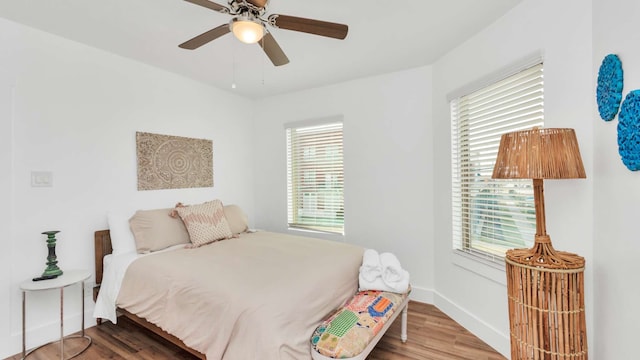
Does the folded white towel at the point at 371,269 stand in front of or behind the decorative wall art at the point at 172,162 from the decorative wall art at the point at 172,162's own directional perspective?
in front

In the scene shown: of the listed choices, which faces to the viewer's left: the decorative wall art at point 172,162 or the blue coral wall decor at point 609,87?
the blue coral wall decor

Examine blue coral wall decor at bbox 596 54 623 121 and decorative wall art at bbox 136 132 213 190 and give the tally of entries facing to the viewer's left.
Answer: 1

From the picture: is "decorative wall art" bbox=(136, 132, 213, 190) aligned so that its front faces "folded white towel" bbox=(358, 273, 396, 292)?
yes

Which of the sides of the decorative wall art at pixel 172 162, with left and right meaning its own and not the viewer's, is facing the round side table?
right

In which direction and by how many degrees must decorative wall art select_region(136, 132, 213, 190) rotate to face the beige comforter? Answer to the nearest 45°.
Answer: approximately 45° to its right

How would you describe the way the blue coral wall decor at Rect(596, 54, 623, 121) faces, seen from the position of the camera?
facing to the left of the viewer

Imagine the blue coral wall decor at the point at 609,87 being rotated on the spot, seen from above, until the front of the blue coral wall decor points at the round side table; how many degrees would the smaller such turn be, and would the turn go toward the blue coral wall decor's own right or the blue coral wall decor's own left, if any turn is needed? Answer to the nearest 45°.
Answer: approximately 45° to the blue coral wall decor's own left
